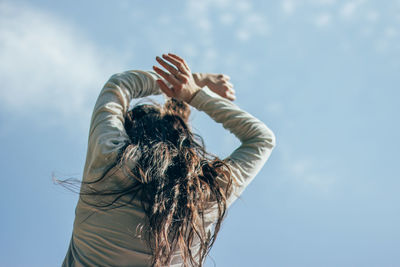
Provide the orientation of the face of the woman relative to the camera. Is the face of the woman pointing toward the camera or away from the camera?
away from the camera

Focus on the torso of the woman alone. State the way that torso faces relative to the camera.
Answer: away from the camera
